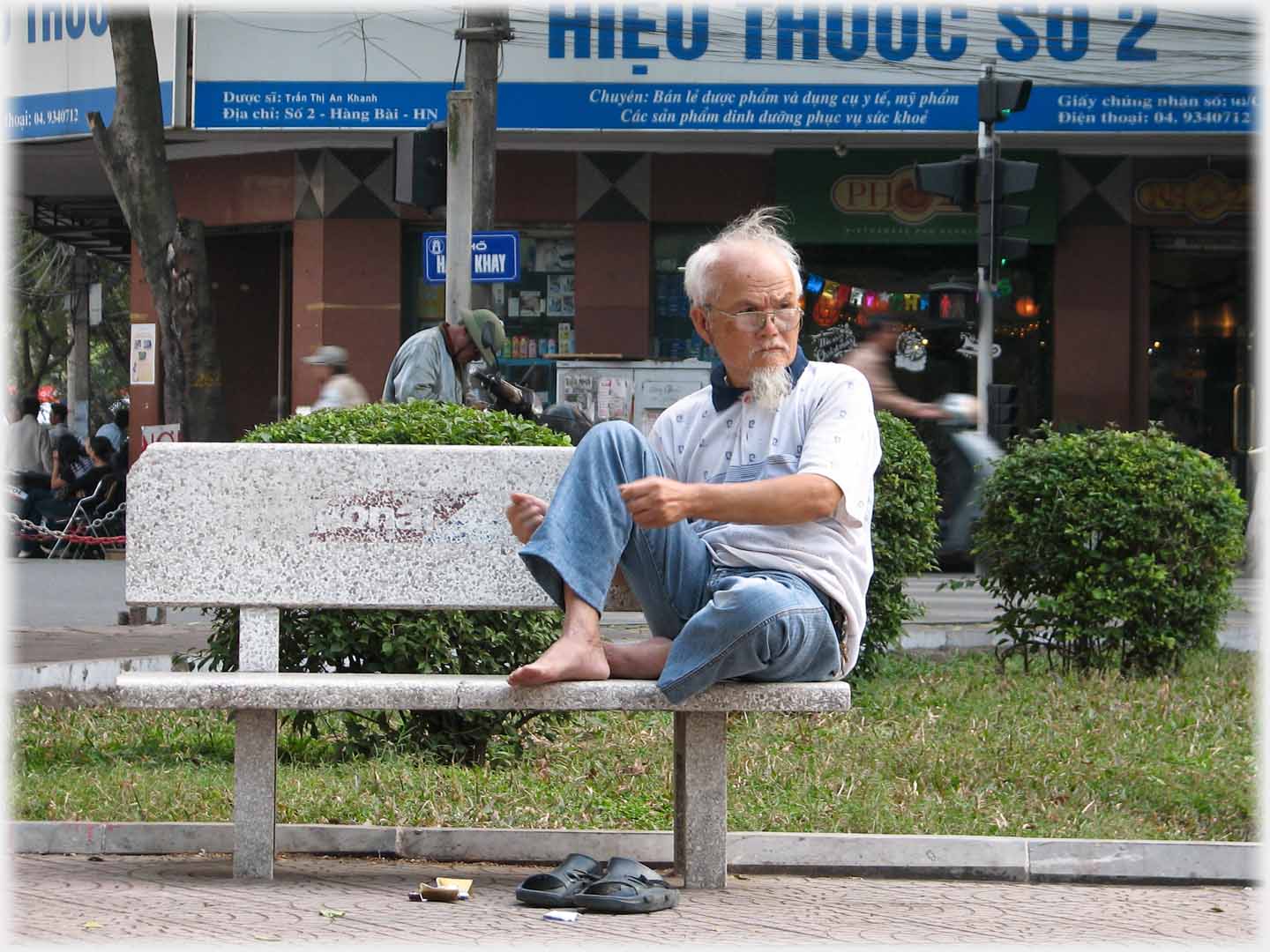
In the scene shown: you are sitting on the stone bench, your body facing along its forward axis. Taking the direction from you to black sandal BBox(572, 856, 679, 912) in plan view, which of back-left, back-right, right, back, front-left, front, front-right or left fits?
front-left

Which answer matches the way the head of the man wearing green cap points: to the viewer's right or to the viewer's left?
to the viewer's right

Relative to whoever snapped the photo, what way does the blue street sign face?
facing the viewer

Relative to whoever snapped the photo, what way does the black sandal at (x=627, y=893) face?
facing the viewer and to the right of the viewer

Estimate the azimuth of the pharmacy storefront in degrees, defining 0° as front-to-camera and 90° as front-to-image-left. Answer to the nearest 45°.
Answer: approximately 0°

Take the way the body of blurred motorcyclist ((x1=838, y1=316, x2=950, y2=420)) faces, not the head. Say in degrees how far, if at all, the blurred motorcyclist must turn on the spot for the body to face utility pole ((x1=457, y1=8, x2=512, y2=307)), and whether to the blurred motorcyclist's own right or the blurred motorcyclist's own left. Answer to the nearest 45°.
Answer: approximately 180°

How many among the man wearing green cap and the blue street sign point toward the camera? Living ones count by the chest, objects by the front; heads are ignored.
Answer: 1

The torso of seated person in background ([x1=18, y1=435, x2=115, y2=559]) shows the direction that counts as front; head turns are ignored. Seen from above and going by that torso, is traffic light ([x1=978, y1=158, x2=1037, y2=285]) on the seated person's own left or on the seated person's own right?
on the seated person's own left

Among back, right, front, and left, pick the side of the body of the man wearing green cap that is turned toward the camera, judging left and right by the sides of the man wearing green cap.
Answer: right

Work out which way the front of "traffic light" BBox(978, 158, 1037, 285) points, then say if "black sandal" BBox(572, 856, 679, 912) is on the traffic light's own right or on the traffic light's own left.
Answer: on the traffic light's own right

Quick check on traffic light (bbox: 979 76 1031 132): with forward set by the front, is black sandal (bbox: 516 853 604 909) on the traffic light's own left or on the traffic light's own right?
on the traffic light's own right

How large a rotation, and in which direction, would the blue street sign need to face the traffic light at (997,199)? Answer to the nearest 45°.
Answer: approximately 90° to its left
